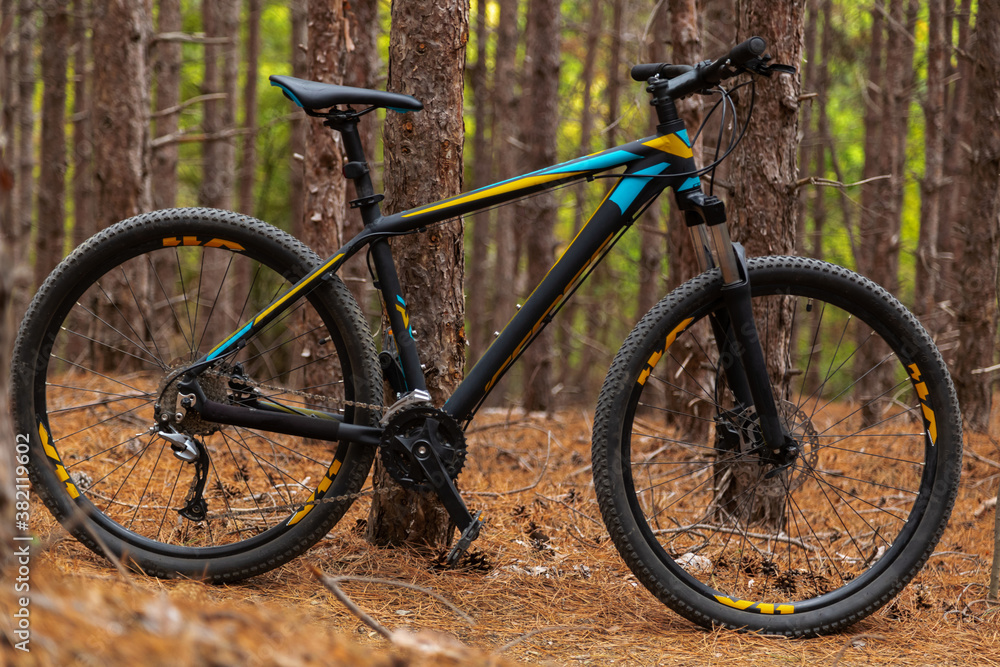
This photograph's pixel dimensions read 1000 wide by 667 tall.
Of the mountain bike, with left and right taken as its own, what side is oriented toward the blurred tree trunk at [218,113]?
left

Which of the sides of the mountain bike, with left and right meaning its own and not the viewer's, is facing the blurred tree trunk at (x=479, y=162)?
left

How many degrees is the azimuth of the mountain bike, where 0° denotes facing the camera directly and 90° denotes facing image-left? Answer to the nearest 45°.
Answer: approximately 270°

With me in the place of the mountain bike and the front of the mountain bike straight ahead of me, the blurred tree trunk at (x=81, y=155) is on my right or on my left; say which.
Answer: on my left
